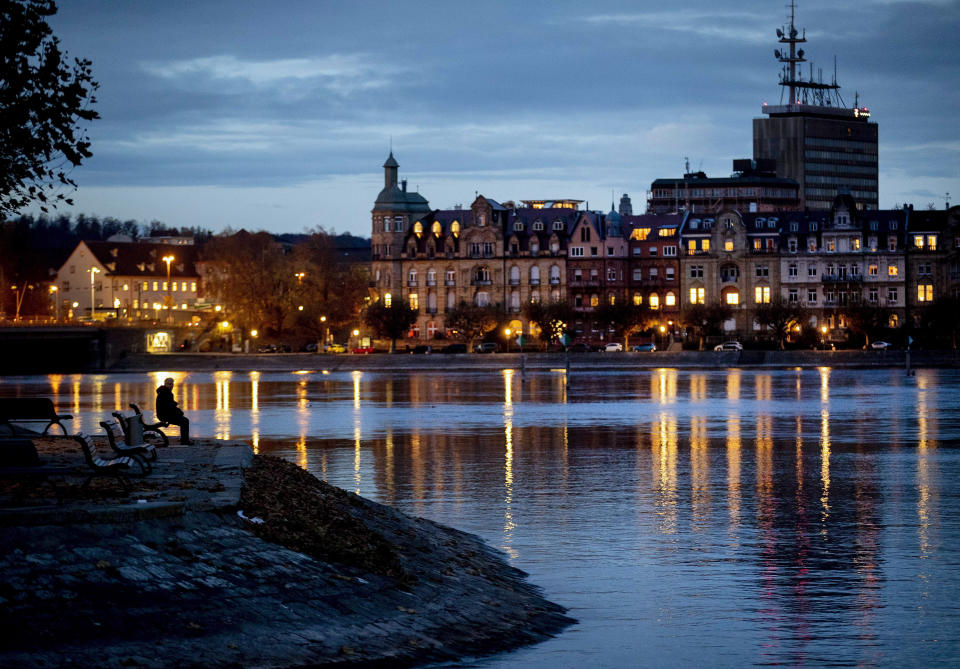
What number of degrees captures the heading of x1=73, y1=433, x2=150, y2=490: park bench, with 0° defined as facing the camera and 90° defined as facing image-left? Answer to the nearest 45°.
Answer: approximately 270°

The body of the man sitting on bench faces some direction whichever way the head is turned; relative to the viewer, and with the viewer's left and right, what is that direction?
facing to the right of the viewer

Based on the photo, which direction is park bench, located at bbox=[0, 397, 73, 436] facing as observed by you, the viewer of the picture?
facing away from the viewer and to the right of the viewer

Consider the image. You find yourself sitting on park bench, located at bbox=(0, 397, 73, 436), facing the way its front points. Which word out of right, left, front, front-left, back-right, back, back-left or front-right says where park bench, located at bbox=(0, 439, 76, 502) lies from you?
back-right

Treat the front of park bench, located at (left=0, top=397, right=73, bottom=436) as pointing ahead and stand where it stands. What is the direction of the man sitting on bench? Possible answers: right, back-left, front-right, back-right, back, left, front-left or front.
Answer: right

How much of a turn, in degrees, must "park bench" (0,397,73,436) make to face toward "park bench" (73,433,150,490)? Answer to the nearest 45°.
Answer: approximately 135° to its right
